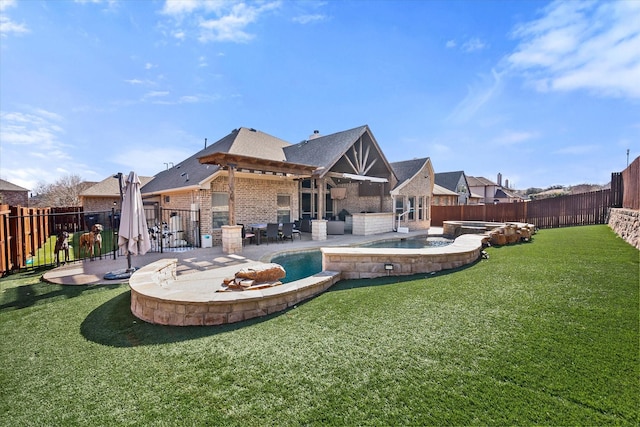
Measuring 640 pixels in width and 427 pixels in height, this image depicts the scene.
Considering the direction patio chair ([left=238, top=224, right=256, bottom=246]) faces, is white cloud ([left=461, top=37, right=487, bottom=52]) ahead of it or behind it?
ahead

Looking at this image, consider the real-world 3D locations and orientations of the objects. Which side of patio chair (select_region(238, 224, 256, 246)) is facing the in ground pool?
right

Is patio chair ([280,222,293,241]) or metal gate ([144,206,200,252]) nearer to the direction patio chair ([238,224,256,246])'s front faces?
the patio chair

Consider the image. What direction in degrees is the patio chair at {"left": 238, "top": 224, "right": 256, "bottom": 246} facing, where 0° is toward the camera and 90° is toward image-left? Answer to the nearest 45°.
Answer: approximately 270°

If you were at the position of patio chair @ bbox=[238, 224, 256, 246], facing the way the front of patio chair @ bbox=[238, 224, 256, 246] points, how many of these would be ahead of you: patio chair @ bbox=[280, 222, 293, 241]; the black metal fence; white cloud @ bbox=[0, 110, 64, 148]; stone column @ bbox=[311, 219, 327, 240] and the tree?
2
